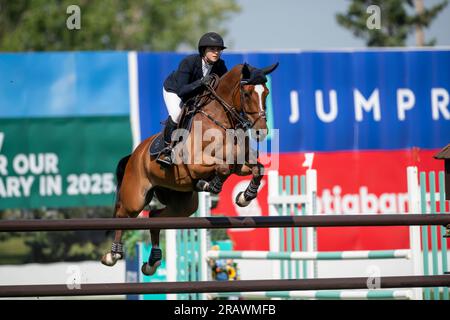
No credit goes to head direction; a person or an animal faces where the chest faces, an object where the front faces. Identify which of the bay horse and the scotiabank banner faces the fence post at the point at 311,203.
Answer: the scotiabank banner

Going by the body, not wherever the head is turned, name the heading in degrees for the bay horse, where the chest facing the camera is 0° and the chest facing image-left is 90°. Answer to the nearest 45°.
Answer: approximately 315°

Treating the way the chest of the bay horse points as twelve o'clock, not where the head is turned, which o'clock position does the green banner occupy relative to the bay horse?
The green banner is roughly at 7 o'clock from the bay horse.

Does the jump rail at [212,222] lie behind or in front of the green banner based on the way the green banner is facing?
in front

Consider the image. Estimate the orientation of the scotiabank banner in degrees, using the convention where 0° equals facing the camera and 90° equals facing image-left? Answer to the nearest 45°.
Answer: approximately 0°

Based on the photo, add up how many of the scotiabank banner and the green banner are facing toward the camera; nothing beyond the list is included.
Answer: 2

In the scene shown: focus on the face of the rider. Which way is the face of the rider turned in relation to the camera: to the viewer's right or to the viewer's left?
to the viewer's right
